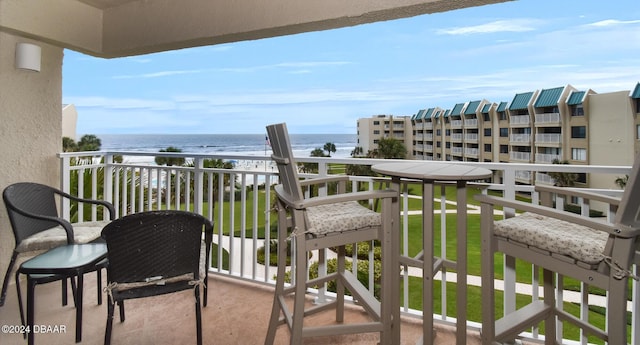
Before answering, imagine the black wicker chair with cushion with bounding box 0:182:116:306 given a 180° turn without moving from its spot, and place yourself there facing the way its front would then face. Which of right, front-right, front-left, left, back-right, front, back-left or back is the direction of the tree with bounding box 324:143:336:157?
right

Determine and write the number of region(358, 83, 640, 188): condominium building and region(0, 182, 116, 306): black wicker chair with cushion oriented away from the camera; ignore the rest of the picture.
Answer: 0

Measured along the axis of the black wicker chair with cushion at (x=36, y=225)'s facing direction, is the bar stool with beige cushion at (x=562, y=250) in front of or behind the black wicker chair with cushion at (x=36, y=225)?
in front

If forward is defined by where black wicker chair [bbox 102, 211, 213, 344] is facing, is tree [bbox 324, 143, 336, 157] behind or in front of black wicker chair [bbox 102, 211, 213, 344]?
in front

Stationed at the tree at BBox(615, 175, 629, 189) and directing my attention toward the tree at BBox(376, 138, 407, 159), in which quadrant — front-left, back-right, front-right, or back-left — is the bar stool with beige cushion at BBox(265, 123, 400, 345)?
back-left

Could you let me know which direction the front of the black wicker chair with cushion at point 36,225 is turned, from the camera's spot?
facing the viewer and to the right of the viewer

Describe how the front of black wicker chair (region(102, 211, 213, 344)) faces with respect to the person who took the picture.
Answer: facing away from the viewer

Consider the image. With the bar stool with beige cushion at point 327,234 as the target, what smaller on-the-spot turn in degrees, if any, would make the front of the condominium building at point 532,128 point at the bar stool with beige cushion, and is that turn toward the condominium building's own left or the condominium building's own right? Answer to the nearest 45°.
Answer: approximately 45° to the condominium building's own left

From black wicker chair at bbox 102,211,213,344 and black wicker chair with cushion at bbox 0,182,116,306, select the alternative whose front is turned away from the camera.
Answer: the black wicker chair

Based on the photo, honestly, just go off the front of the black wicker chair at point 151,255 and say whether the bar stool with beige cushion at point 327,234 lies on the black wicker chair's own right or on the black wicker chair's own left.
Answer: on the black wicker chair's own right

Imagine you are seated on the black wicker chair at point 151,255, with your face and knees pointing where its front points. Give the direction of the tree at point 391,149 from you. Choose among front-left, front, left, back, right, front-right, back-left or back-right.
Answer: front-right

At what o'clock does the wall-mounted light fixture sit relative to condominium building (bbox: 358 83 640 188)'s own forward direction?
The wall-mounted light fixture is roughly at 11 o'clock from the condominium building.

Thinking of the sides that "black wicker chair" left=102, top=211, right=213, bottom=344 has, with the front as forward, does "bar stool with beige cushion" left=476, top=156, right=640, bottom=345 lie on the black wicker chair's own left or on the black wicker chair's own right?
on the black wicker chair's own right

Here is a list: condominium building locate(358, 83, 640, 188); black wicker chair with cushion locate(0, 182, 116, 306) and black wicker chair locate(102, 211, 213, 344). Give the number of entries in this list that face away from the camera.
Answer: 1

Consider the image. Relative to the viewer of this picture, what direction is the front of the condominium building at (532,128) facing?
facing the viewer and to the left of the viewer
